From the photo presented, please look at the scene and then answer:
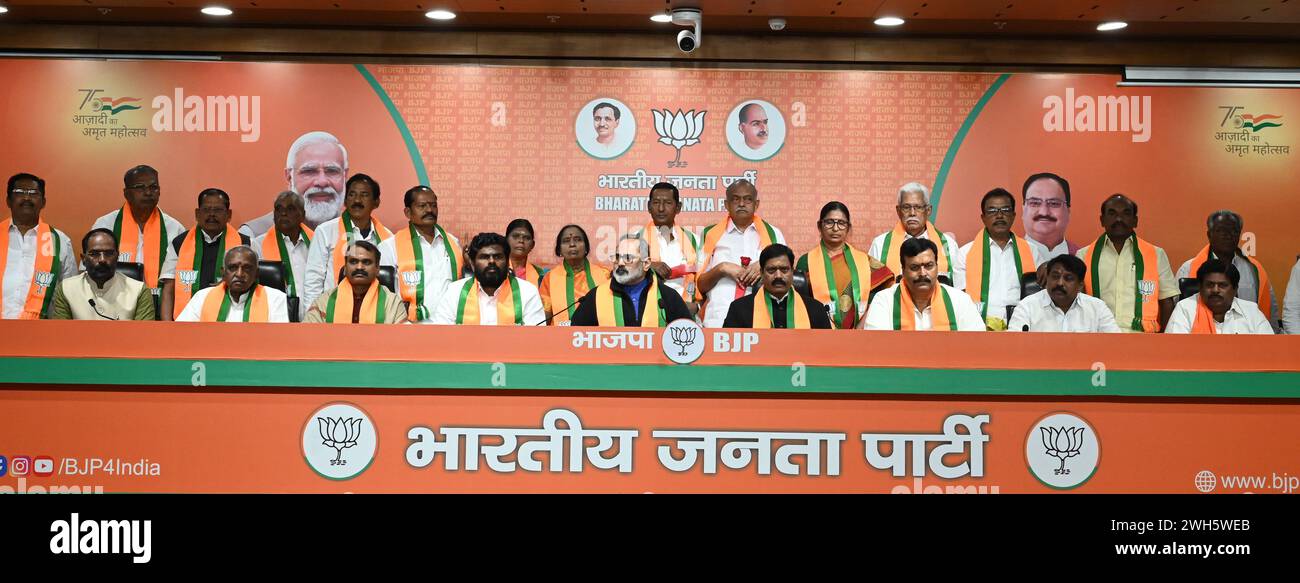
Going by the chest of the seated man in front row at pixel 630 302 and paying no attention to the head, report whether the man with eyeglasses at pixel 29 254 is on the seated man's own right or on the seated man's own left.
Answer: on the seated man's own right

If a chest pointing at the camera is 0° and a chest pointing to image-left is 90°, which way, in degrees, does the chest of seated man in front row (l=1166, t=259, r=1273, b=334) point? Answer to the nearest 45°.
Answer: approximately 0°

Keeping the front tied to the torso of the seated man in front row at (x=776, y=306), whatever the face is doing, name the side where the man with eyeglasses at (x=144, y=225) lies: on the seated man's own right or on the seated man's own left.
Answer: on the seated man's own right

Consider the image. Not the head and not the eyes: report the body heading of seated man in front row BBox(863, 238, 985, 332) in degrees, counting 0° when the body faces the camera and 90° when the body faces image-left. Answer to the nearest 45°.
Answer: approximately 0°

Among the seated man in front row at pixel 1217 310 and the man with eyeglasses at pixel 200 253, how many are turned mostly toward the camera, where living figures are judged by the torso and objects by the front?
2
